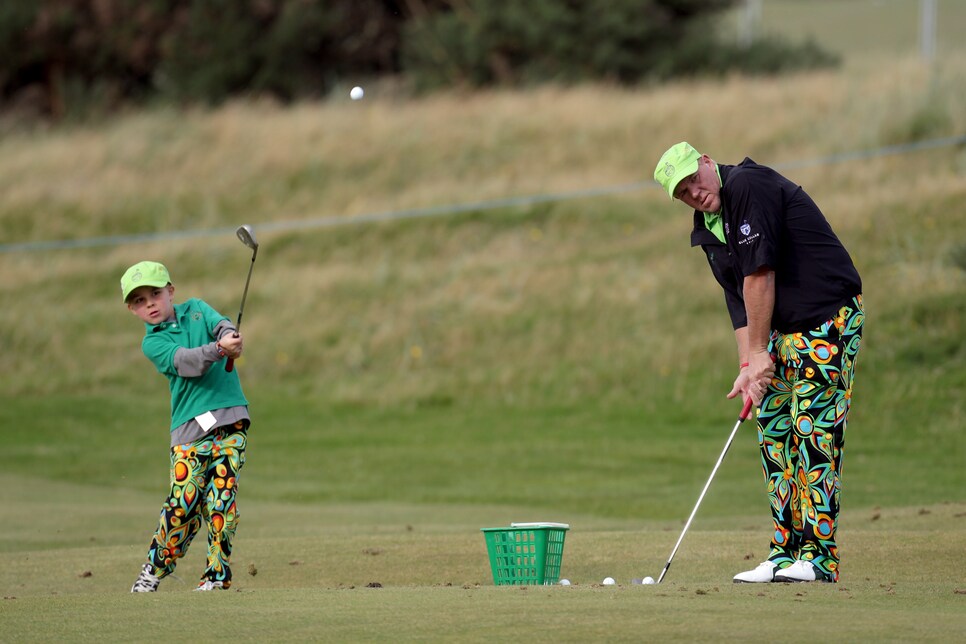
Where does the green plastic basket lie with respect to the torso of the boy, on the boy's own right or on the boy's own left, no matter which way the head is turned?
on the boy's own left

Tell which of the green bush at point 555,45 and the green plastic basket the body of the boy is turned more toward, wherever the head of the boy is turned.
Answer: the green plastic basket

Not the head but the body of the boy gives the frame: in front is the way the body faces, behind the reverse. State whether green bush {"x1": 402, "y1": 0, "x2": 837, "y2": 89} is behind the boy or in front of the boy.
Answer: behind

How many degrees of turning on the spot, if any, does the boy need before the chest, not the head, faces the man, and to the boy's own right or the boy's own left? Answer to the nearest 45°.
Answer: approximately 45° to the boy's own left

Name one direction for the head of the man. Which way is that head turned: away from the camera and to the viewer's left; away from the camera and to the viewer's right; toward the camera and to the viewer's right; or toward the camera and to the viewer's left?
toward the camera and to the viewer's left

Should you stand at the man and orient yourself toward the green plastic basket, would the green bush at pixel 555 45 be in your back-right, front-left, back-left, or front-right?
front-right

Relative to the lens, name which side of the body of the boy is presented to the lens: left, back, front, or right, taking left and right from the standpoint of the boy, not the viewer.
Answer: front

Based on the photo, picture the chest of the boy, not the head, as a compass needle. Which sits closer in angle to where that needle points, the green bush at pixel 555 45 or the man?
the man
